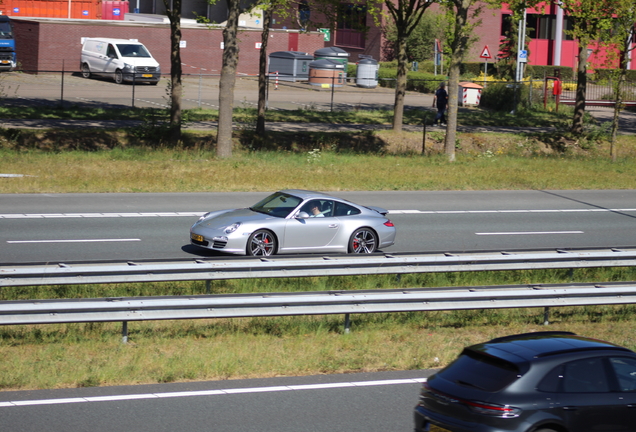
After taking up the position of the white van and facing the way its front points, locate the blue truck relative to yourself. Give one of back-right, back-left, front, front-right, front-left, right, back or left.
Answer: back-right

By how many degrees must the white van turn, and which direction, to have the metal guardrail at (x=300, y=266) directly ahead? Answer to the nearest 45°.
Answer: approximately 45° to its right

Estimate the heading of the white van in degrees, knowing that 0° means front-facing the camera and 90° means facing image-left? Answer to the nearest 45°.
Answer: approximately 315°

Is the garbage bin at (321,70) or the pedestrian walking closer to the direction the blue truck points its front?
the pedestrian walking

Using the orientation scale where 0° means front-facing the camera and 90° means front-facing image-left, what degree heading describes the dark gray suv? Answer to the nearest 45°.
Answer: approximately 225°

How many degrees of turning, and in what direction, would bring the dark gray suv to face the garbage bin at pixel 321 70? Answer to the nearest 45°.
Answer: approximately 45° to its left

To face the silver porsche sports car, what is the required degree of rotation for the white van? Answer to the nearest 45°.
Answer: approximately 45° to its right

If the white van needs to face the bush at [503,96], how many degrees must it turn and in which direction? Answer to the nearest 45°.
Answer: approximately 45° to its left

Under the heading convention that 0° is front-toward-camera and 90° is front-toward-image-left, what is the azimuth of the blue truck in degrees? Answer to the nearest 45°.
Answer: approximately 315°
